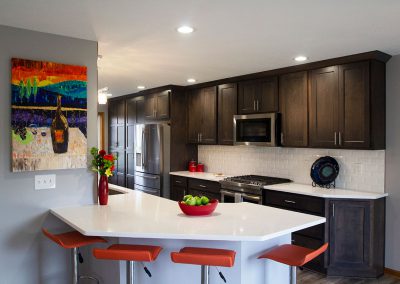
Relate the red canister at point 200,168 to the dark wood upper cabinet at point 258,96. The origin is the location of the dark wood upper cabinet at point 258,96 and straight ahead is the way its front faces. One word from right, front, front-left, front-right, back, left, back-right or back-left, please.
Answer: right

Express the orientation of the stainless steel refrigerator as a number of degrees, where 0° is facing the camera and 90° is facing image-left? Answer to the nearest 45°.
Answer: approximately 45°

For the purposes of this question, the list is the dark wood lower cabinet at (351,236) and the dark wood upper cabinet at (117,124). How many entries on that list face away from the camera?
0

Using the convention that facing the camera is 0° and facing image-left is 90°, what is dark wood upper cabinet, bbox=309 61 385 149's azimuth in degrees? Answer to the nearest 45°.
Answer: approximately 45°

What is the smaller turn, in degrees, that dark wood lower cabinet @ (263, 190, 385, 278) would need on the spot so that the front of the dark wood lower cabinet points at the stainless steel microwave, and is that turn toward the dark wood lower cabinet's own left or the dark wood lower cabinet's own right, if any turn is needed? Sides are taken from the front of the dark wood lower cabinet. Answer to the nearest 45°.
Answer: approximately 90° to the dark wood lower cabinet's own right

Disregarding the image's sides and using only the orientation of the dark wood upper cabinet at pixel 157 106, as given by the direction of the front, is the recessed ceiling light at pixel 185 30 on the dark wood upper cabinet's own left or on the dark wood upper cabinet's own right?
on the dark wood upper cabinet's own left

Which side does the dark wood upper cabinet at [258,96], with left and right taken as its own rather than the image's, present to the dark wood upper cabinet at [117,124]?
right

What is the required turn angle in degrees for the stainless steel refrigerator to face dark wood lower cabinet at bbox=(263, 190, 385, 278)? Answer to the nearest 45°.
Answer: approximately 90° to its left
